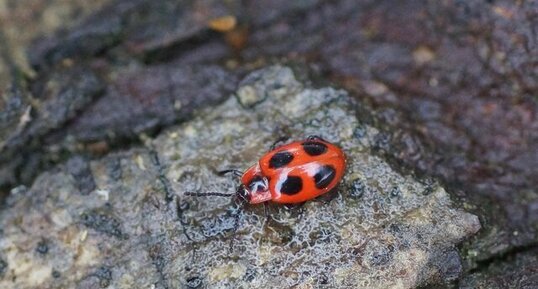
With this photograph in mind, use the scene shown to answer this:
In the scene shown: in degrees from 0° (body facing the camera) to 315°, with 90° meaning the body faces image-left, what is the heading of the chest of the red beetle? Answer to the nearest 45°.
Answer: approximately 45°
